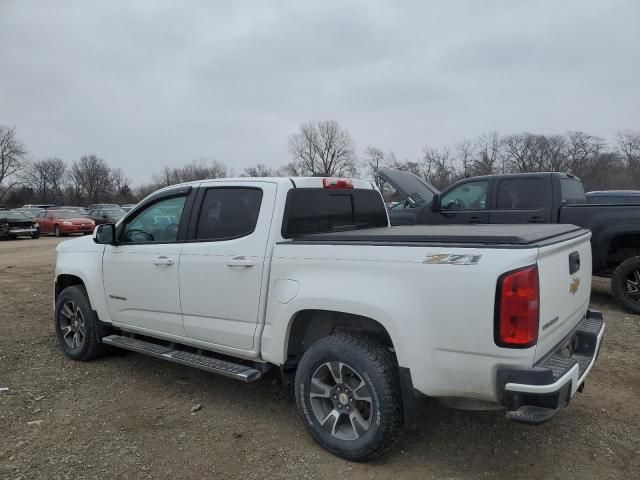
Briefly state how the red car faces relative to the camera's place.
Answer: facing the viewer and to the right of the viewer

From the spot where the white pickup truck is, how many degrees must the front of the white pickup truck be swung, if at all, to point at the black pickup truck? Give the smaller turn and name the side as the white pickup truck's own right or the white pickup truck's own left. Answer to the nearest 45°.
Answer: approximately 90° to the white pickup truck's own right

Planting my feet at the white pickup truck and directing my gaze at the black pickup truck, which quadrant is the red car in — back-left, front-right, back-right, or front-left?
front-left

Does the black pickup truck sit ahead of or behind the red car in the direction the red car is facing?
ahead

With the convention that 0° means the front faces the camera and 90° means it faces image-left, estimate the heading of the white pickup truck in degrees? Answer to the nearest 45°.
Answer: approximately 135°

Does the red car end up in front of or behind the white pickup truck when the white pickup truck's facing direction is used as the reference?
in front

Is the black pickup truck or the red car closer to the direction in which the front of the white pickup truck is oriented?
the red car

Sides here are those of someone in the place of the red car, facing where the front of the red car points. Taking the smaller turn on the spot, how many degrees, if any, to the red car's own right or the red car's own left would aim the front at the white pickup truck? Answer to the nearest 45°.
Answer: approximately 45° to the red car's own right

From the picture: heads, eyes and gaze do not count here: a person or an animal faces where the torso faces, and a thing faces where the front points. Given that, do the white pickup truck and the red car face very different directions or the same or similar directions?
very different directions
